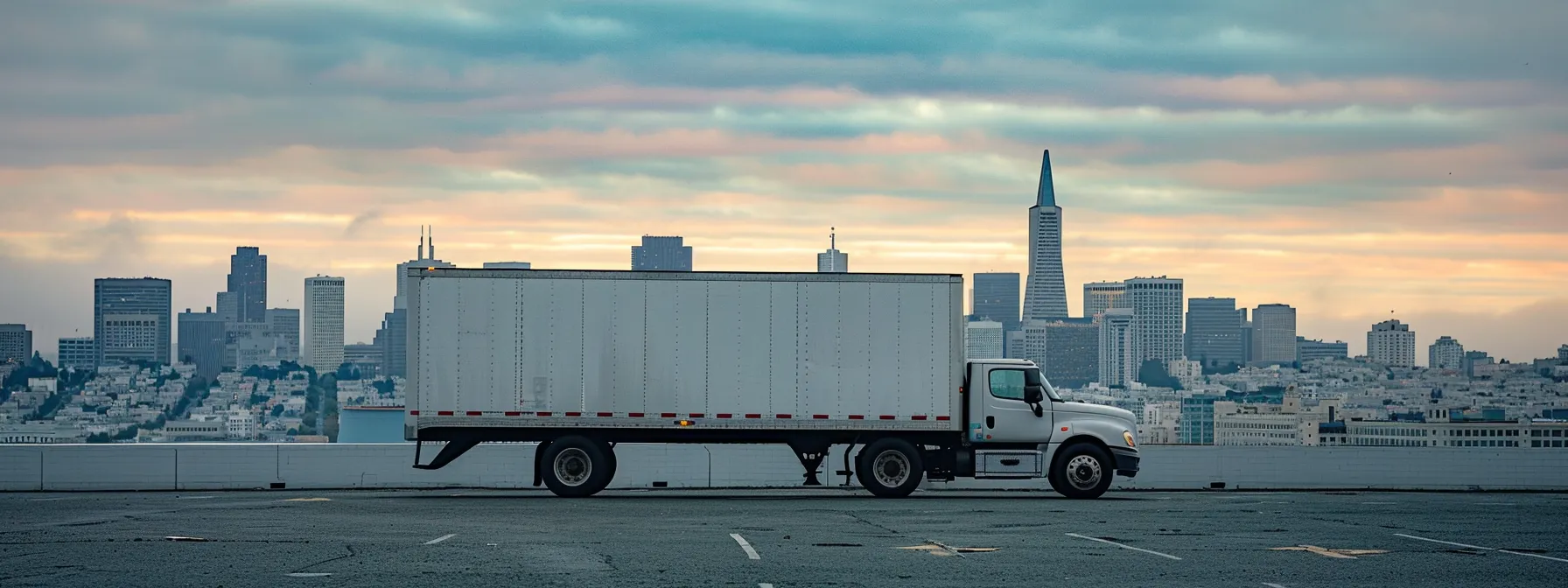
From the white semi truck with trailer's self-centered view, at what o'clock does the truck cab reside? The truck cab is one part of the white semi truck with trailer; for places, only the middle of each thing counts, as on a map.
The truck cab is roughly at 12 o'clock from the white semi truck with trailer.

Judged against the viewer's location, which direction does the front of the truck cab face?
facing to the right of the viewer

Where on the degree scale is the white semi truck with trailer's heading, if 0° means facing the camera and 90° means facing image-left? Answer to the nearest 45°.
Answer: approximately 270°

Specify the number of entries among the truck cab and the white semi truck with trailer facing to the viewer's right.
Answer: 2
